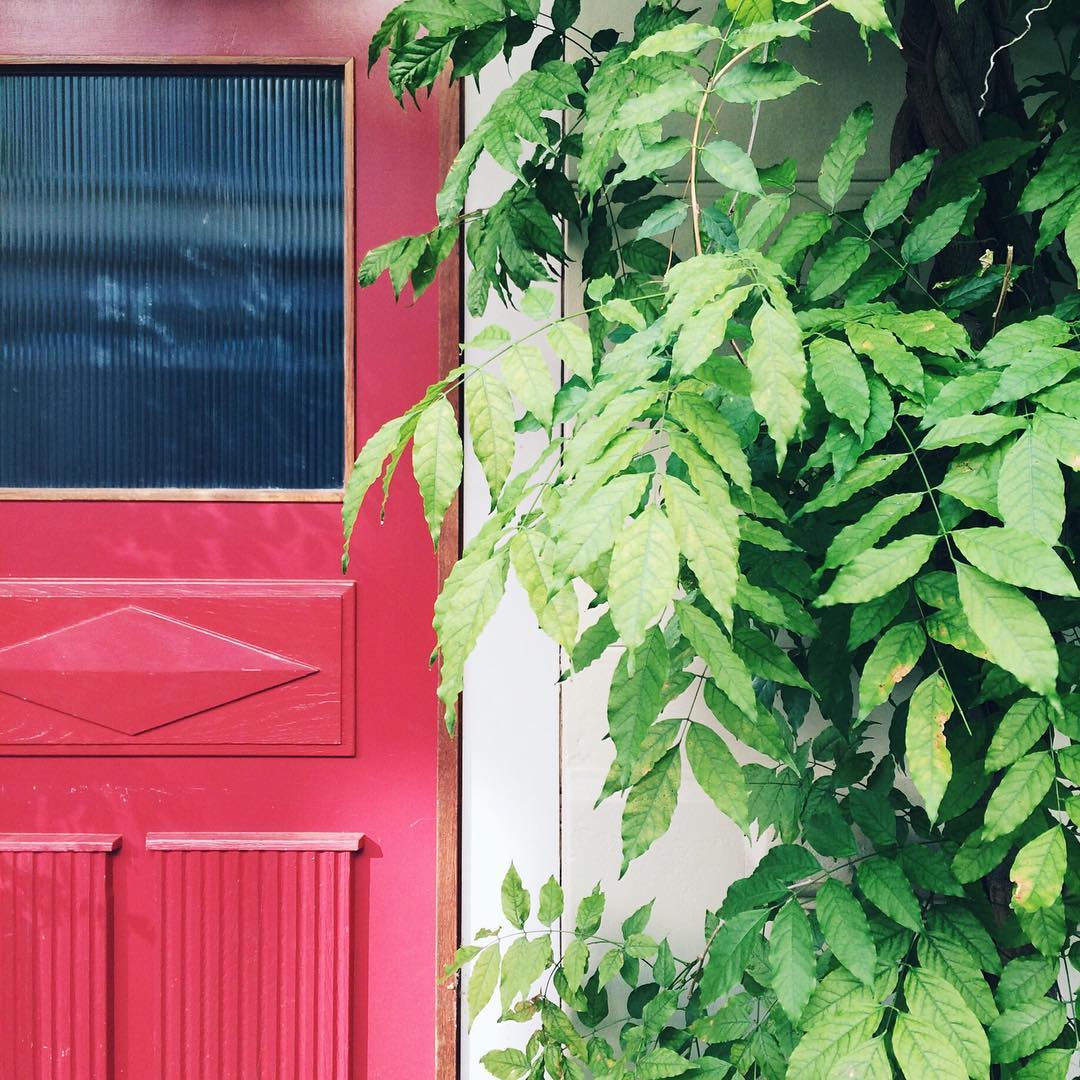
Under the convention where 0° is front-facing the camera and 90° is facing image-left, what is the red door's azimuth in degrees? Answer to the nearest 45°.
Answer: approximately 0°
